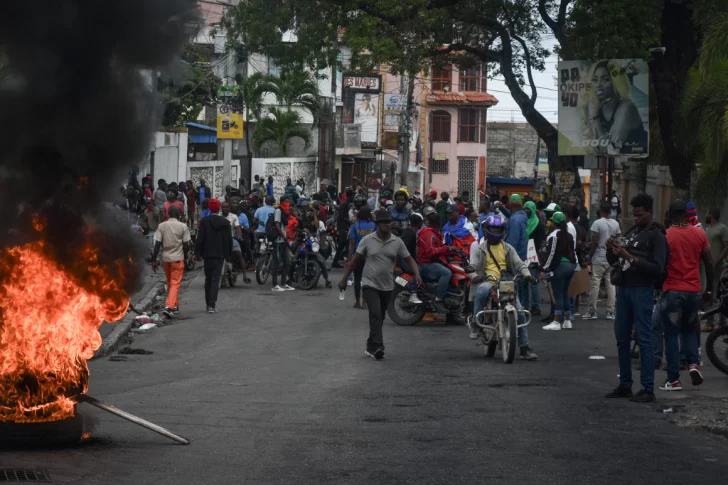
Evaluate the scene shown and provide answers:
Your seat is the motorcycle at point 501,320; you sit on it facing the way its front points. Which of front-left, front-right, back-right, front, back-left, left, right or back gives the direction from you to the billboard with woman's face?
back

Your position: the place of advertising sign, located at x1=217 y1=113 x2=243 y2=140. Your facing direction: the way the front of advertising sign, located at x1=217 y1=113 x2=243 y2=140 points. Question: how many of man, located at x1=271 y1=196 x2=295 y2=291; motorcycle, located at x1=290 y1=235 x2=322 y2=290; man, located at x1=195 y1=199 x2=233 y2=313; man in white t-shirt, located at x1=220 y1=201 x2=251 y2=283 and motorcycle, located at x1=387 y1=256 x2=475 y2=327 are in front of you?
5

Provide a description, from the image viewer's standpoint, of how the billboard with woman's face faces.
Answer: facing the viewer

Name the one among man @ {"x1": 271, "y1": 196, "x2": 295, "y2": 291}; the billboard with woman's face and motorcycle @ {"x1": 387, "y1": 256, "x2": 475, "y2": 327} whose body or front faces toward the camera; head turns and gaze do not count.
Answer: the billboard with woman's face

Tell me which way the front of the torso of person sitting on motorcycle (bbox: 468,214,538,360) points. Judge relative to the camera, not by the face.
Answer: toward the camera

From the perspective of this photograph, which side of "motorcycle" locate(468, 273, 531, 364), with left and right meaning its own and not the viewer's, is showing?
front

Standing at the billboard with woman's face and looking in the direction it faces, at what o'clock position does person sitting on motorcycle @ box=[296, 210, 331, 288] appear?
The person sitting on motorcycle is roughly at 2 o'clock from the billboard with woman's face.

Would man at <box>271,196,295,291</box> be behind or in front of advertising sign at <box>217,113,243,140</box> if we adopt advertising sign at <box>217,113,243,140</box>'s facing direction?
in front
